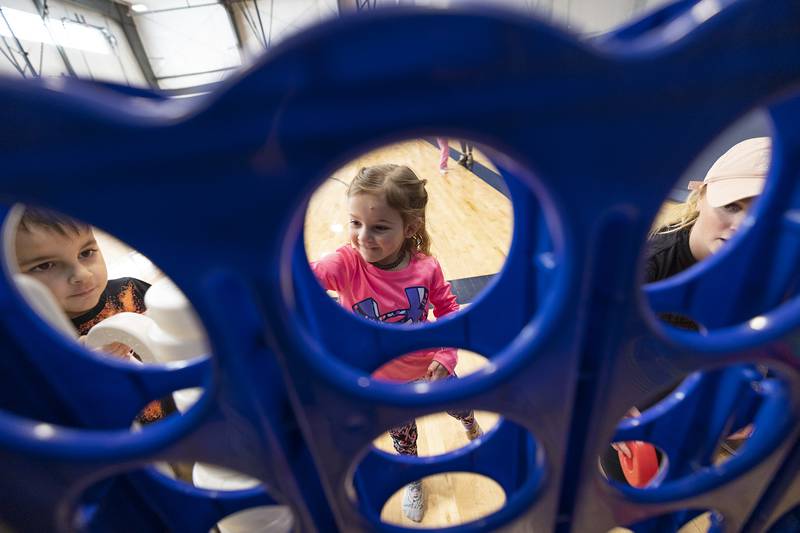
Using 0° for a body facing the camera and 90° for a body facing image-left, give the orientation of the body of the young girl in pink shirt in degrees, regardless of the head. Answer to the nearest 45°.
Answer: approximately 45°

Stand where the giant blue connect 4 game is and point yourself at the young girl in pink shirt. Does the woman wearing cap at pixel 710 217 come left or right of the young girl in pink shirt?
right
